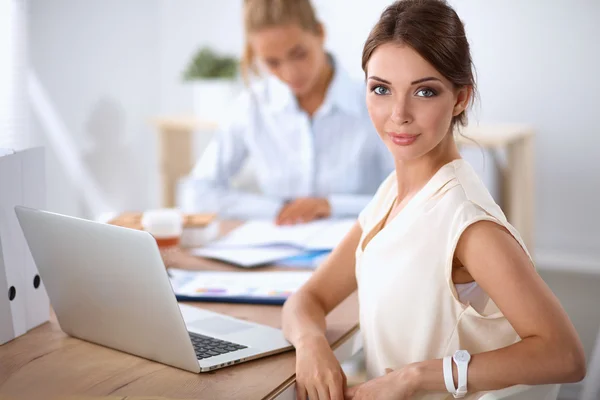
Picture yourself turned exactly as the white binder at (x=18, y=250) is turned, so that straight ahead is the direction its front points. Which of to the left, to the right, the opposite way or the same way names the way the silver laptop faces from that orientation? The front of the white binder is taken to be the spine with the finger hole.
to the left

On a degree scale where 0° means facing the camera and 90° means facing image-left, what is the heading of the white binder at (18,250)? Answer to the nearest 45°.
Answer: approximately 315°

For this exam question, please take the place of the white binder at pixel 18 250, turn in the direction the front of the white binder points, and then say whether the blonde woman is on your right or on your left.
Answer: on your left

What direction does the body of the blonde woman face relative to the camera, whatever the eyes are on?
toward the camera

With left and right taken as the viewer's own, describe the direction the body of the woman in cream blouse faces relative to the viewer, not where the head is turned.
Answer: facing the viewer and to the left of the viewer

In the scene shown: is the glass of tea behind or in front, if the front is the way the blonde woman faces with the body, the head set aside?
in front

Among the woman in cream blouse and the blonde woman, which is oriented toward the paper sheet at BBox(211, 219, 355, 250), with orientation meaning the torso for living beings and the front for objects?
the blonde woman

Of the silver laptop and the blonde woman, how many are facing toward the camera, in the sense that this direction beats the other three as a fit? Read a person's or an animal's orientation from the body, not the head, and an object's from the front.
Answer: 1

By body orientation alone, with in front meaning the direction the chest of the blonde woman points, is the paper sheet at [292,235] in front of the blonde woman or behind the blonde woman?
in front

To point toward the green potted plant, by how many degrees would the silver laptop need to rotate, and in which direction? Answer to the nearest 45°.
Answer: approximately 45° to its left

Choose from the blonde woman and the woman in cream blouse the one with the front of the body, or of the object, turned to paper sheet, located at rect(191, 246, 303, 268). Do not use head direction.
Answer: the blonde woman

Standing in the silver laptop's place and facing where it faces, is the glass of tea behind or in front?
in front
